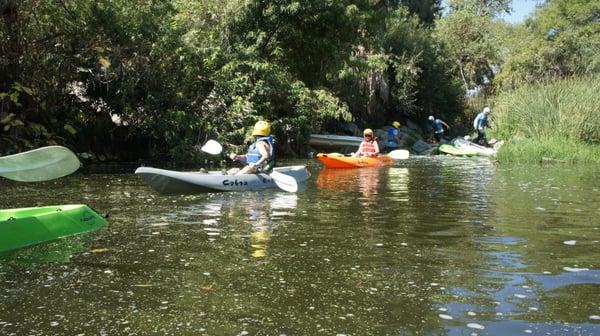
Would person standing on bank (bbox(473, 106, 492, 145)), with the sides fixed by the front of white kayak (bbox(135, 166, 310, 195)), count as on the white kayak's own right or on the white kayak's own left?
on the white kayak's own right

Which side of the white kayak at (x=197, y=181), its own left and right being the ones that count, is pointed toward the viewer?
left

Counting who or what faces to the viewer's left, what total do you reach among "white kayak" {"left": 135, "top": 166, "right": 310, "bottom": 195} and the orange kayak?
2

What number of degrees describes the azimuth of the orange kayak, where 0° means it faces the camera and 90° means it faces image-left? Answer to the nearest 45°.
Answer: approximately 90°

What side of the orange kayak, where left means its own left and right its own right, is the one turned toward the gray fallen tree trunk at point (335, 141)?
right

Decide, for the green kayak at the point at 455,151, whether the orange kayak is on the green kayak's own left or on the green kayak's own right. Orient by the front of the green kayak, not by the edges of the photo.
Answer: on the green kayak's own left

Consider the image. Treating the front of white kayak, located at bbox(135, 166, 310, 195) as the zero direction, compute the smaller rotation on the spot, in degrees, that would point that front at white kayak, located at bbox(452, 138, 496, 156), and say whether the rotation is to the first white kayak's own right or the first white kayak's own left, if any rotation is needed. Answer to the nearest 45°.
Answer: approximately 135° to the first white kayak's own right

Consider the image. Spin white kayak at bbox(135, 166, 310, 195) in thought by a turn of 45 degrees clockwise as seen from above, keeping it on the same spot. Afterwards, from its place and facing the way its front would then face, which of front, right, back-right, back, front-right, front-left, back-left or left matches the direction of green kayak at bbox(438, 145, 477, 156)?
right

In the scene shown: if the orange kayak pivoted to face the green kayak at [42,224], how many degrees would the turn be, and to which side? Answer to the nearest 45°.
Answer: approximately 90° to its left

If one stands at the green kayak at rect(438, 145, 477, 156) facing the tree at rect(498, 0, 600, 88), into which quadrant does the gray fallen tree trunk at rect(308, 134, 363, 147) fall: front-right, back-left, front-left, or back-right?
back-left

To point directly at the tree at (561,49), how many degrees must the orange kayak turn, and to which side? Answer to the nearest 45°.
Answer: approximately 135° to its right

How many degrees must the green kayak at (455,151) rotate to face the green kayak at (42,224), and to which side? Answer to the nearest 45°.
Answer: approximately 90° to its left

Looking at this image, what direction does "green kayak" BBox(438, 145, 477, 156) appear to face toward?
to the viewer's left

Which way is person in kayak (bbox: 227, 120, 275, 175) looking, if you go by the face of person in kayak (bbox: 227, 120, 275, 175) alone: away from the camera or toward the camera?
away from the camera
